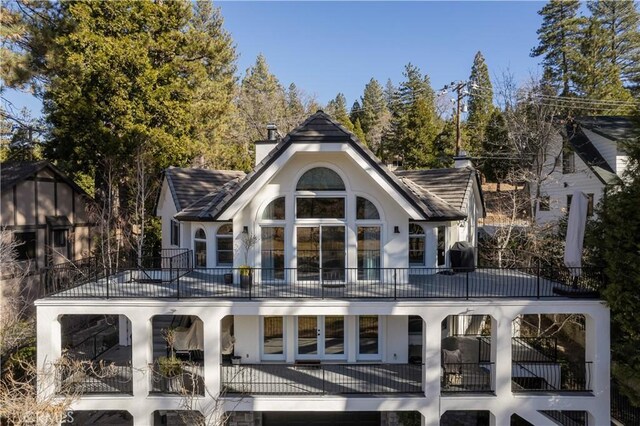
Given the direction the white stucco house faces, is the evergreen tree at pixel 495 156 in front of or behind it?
behind

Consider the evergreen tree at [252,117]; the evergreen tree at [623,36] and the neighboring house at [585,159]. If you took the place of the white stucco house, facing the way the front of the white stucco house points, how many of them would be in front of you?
0

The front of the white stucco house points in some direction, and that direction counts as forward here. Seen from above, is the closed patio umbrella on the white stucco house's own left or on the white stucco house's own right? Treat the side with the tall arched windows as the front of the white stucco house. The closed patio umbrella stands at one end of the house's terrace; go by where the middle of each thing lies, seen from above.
on the white stucco house's own left

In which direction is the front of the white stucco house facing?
toward the camera

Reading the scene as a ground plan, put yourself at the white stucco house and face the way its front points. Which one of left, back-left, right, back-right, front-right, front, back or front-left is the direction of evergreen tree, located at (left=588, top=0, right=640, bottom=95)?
back-left

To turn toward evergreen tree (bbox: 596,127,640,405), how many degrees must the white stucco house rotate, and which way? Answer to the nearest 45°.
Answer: approximately 90° to its left

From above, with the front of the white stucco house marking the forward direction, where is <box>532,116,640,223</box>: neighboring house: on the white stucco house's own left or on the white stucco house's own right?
on the white stucco house's own left

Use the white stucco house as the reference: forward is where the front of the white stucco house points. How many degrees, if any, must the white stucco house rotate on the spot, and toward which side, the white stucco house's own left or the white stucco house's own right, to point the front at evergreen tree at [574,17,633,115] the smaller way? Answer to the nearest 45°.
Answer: approximately 135° to the white stucco house's own left

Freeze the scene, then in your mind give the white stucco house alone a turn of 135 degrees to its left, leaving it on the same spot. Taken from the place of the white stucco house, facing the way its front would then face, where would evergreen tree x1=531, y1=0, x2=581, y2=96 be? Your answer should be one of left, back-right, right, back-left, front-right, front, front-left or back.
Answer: front

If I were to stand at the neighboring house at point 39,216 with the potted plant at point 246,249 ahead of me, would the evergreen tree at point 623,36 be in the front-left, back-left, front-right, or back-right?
front-left

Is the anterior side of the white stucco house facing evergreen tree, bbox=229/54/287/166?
no

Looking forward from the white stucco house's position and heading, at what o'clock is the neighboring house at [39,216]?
The neighboring house is roughly at 4 o'clock from the white stucco house.

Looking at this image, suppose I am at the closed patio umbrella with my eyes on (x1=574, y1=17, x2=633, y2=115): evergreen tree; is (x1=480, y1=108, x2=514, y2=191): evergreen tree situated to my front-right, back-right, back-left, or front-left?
front-left
